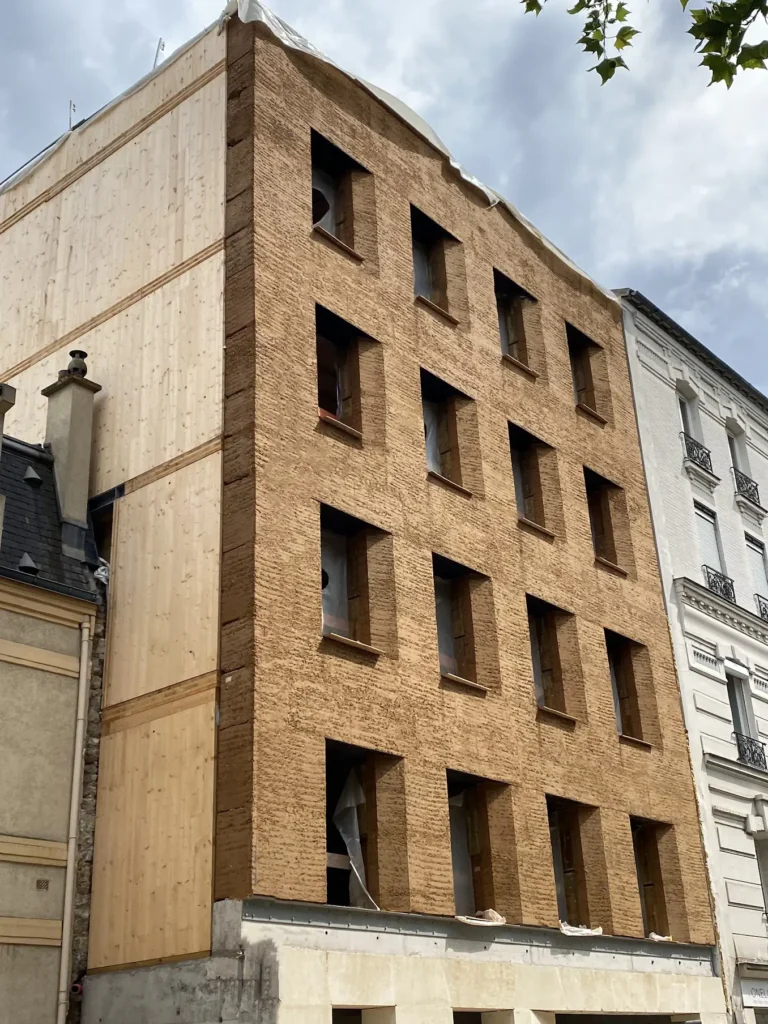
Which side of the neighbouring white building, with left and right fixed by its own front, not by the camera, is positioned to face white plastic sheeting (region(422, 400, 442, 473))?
right

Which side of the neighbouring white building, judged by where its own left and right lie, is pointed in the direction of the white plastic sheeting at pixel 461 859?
right

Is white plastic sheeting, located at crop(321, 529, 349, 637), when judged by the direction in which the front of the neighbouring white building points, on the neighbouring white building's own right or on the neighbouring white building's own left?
on the neighbouring white building's own right

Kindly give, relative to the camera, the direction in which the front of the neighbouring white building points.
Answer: facing the viewer and to the right of the viewer

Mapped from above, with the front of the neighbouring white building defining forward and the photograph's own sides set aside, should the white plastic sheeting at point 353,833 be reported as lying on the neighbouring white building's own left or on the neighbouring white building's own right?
on the neighbouring white building's own right

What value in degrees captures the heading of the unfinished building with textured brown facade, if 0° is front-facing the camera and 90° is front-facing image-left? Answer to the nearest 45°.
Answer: approximately 315°

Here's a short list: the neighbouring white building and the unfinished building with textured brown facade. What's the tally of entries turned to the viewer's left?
0

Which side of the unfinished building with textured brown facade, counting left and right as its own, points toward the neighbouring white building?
left
